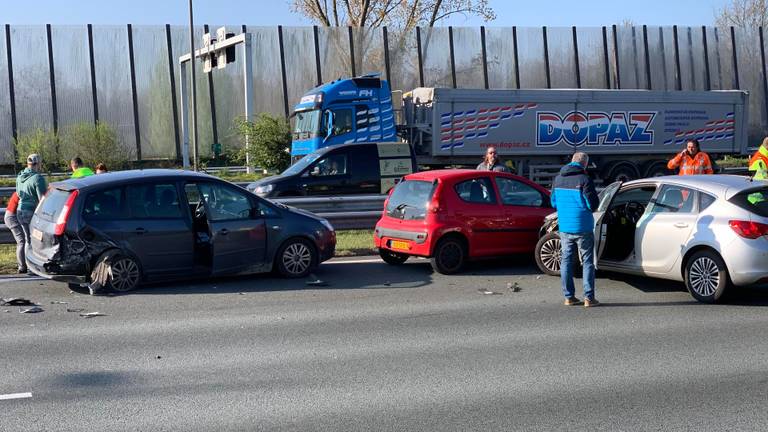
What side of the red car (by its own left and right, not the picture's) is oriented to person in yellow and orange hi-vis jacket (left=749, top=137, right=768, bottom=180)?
front

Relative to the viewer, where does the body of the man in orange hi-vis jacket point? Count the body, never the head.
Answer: toward the camera

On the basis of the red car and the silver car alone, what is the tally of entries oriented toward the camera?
0

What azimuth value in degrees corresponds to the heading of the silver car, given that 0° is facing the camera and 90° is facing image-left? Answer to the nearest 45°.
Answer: approximately 135°

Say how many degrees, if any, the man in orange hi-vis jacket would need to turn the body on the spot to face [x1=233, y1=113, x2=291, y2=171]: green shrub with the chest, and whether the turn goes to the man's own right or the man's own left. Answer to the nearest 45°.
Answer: approximately 135° to the man's own right

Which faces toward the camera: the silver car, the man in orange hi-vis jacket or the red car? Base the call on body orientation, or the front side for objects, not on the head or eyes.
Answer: the man in orange hi-vis jacket

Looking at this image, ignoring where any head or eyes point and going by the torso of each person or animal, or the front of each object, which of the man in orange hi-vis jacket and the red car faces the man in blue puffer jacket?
the man in orange hi-vis jacket

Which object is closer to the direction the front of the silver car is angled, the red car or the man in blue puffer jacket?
the red car

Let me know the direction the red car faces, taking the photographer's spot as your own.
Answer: facing away from the viewer and to the right of the viewer

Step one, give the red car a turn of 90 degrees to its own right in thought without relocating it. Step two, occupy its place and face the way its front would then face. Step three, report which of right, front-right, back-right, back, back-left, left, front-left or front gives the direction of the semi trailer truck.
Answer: back-left

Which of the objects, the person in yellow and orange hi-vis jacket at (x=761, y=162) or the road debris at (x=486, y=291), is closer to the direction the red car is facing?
the person in yellow and orange hi-vis jacket

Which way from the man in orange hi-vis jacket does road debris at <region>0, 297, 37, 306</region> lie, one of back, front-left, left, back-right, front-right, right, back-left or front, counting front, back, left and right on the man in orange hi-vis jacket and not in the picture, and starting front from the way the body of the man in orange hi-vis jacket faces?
front-right

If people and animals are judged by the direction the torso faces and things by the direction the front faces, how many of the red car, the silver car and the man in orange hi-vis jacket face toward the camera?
1

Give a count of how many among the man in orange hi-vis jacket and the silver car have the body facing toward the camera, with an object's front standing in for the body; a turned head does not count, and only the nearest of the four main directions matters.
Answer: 1
